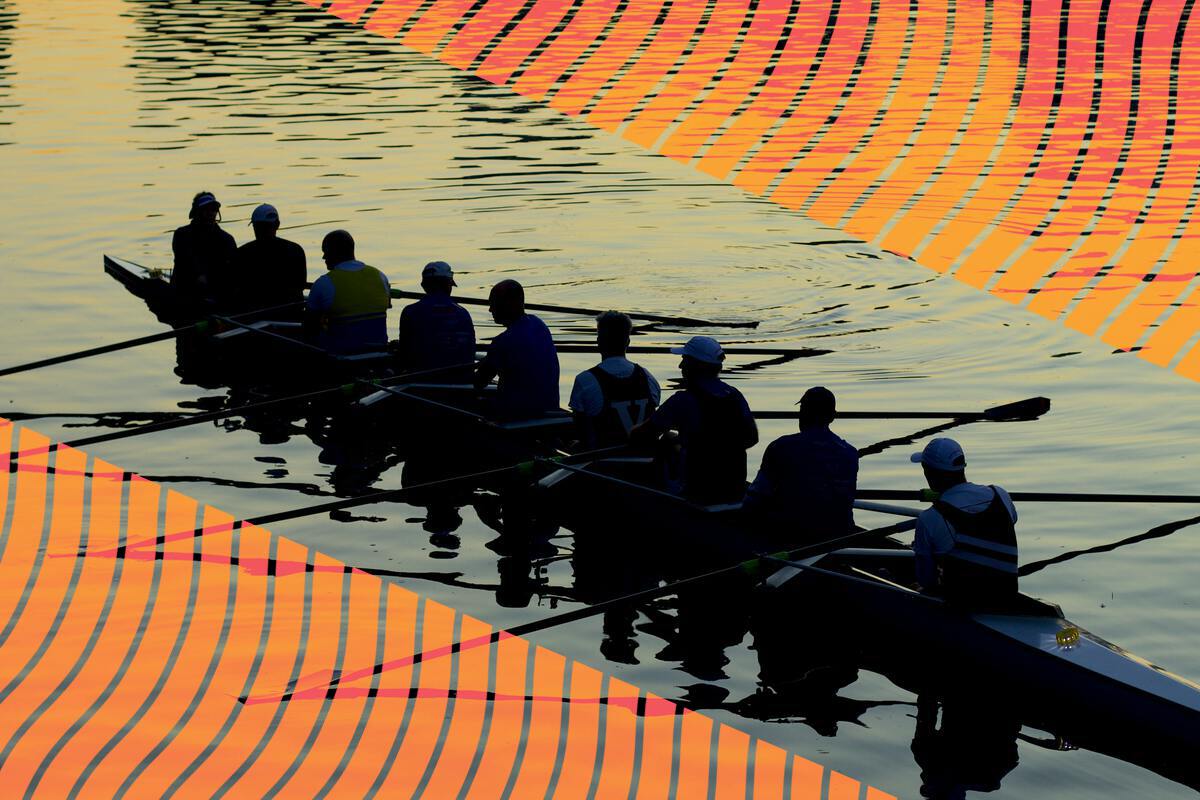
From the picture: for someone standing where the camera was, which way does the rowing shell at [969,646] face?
facing the viewer and to the right of the viewer

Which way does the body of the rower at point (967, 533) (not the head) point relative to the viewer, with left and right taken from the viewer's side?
facing away from the viewer and to the left of the viewer

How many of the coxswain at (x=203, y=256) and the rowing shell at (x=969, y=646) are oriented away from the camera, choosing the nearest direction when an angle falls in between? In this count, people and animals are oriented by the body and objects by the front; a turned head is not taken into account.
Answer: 0

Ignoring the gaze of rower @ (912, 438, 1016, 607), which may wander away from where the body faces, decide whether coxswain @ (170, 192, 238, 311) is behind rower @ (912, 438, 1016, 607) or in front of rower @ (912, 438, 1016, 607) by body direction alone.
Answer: in front
